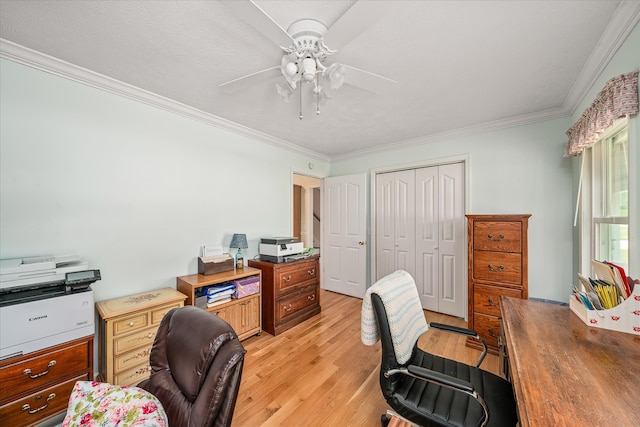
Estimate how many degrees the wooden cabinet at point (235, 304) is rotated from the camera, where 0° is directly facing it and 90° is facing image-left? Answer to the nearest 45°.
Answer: approximately 315°

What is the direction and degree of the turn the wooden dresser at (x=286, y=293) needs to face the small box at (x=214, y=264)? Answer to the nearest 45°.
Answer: approximately 135° to its right

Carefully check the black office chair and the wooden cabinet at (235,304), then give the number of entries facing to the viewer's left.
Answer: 0

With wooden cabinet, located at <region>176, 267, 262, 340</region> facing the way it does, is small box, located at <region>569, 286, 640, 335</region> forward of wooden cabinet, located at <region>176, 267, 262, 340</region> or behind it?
forward

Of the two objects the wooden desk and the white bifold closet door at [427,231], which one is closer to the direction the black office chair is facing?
the wooden desk

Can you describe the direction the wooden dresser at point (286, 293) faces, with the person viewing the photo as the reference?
facing the viewer and to the right of the viewer
